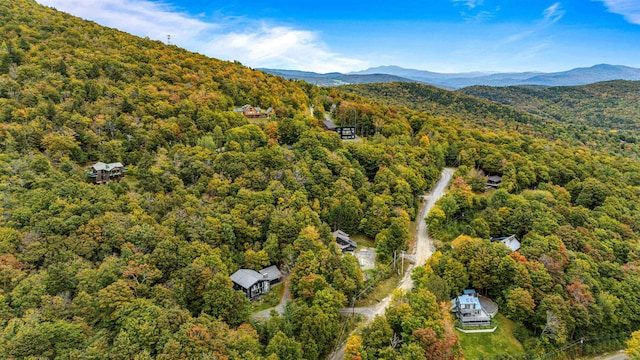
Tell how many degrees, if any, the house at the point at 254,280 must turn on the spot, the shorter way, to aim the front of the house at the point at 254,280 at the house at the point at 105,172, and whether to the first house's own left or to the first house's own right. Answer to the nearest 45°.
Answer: approximately 180°

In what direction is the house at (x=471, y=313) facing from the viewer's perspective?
toward the camera

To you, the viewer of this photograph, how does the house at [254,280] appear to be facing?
facing the viewer and to the right of the viewer

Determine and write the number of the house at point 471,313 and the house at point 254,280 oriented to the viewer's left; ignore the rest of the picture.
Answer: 0

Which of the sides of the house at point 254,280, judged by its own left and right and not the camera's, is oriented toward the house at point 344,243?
left

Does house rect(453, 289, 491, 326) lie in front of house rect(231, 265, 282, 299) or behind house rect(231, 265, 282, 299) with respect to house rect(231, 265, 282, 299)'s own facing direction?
in front

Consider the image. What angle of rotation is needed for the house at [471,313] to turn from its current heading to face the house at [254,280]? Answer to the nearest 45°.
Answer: approximately 45° to its right

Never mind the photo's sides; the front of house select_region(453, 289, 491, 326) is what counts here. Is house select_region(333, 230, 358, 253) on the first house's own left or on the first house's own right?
on the first house's own right

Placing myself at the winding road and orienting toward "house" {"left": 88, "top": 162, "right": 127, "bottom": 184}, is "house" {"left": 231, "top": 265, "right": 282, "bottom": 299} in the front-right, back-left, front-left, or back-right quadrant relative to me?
front-left

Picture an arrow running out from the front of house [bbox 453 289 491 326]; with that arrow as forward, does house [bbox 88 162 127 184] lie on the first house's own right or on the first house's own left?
on the first house's own right

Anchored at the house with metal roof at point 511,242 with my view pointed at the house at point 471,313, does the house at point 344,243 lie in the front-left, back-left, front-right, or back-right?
front-right

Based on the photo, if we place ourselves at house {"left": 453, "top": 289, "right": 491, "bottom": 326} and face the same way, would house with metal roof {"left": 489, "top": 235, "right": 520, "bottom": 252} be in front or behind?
behind

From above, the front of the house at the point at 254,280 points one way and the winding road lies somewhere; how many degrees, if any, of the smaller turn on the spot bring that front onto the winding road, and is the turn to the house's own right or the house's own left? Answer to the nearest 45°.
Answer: approximately 45° to the house's own left

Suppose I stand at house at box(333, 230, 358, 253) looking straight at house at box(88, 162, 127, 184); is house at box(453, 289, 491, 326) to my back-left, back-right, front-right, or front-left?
back-left

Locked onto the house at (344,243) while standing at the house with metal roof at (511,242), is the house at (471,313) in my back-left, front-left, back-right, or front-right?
front-left
